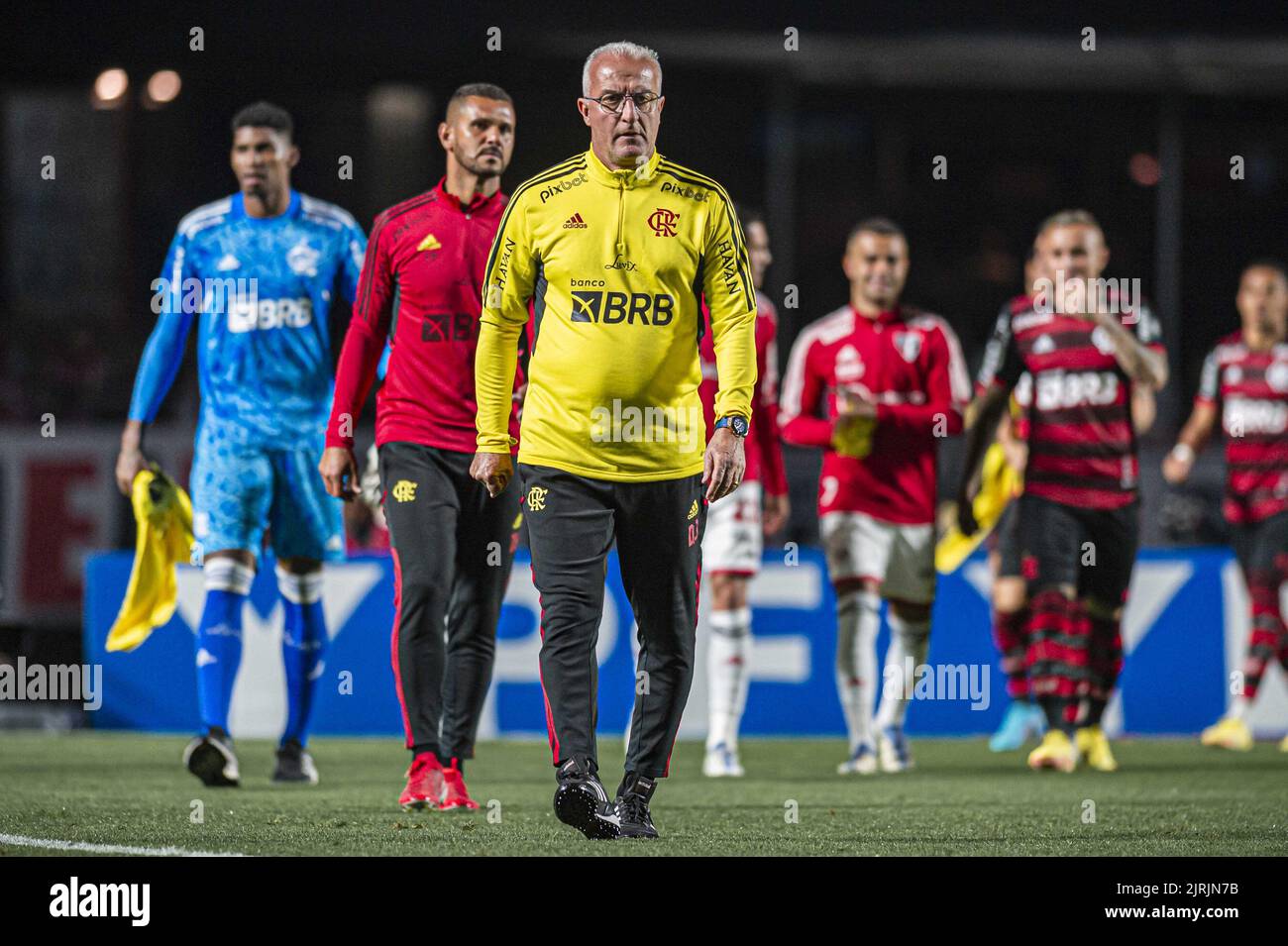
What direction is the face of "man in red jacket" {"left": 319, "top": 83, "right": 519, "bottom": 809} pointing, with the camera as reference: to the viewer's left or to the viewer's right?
to the viewer's right

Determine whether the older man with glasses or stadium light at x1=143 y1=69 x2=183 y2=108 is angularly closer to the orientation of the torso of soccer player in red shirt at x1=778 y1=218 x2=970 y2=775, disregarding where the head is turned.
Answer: the older man with glasses

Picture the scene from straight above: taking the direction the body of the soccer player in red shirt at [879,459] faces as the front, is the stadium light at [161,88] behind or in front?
behind

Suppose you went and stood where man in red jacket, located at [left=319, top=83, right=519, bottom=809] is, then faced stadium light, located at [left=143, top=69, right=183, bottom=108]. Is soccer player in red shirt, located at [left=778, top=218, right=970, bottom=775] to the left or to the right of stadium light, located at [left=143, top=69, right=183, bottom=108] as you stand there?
right

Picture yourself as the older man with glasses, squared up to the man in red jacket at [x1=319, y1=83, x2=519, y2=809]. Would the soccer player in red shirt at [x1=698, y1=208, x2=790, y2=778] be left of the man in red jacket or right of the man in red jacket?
right

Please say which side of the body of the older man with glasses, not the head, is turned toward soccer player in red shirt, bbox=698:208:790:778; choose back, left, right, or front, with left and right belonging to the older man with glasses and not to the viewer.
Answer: back

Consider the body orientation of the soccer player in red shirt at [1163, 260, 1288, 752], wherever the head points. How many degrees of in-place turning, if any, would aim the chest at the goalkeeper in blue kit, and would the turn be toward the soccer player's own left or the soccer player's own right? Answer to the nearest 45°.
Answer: approximately 45° to the soccer player's own right

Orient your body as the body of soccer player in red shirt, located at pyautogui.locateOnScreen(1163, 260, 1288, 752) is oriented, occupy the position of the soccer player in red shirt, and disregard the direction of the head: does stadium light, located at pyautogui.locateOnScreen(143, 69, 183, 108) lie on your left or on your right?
on your right

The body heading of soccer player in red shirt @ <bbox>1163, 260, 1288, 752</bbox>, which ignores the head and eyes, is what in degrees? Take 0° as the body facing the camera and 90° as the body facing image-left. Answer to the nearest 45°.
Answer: approximately 0°
